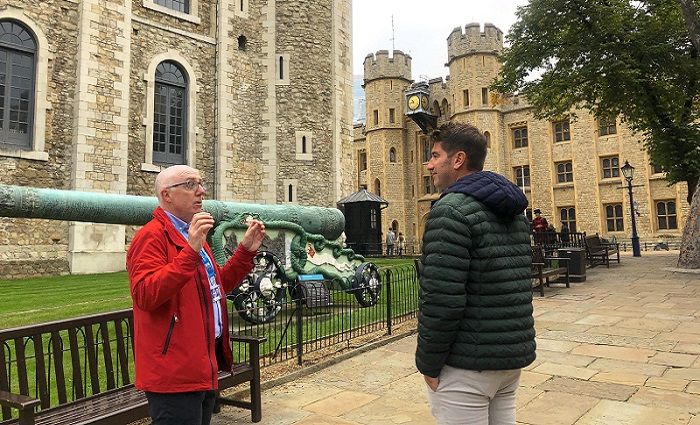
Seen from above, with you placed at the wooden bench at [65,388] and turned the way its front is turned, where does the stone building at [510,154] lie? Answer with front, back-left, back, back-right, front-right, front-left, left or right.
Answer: left

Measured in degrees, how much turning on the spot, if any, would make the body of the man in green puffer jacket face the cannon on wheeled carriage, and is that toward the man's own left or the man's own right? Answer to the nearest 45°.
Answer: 0° — they already face it

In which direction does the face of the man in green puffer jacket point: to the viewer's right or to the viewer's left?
to the viewer's left

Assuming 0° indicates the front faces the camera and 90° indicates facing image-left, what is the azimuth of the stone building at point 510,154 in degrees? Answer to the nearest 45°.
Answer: approximately 45°

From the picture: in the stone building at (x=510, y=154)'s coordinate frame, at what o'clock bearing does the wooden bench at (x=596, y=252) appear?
The wooden bench is roughly at 10 o'clock from the stone building.

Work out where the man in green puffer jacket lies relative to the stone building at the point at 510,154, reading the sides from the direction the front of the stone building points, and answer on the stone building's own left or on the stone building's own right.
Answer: on the stone building's own left

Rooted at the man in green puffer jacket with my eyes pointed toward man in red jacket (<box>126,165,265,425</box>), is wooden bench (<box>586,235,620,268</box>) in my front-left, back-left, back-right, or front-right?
back-right

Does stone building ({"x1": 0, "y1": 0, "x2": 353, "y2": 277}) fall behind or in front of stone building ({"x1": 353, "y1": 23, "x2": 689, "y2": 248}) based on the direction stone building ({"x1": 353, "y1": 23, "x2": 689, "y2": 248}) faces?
in front

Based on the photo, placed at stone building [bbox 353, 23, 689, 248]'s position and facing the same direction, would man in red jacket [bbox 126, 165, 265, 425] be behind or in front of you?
in front

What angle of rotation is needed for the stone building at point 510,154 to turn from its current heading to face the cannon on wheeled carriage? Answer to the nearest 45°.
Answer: approximately 45° to its left

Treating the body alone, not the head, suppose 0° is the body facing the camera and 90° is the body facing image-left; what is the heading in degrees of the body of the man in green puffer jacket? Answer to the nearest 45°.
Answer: approximately 135°

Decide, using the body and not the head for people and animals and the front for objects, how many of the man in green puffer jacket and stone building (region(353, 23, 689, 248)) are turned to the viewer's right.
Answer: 0
